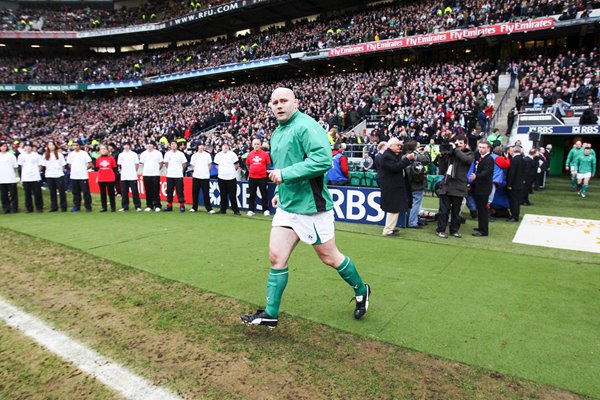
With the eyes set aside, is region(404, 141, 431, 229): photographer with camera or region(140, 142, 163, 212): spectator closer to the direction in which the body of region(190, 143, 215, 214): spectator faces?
the photographer with camera

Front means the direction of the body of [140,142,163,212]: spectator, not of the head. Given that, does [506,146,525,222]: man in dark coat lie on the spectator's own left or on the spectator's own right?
on the spectator's own left

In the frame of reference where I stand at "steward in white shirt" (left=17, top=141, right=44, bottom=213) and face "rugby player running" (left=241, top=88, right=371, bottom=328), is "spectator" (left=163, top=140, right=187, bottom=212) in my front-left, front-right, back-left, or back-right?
front-left

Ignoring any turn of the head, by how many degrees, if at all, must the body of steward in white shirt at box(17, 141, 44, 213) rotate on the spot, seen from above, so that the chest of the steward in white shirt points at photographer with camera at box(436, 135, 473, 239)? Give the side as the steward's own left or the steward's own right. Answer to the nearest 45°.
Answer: approximately 45° to the steward's own left

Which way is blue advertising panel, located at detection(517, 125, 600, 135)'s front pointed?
toward the camera

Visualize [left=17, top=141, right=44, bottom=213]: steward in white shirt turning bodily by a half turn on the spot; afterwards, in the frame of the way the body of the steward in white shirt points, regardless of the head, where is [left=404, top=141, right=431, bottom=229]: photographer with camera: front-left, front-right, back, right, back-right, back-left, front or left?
back-right

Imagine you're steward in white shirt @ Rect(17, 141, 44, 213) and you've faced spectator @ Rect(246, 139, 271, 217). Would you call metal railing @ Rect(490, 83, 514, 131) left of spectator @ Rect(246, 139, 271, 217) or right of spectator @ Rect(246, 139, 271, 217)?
left

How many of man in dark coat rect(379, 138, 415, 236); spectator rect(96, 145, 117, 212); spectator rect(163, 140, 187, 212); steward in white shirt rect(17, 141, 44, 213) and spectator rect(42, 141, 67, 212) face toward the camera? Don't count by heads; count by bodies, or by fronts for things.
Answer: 4

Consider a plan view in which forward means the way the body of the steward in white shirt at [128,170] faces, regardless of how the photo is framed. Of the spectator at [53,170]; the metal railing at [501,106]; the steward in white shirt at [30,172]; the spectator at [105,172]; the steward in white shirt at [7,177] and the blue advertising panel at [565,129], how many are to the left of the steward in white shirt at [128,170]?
2

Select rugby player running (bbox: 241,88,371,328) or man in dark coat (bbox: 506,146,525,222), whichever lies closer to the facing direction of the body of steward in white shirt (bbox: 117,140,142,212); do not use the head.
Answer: the rugby player running

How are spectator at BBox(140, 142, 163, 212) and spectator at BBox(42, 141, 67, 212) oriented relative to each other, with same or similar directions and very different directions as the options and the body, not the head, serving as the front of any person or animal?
same or similar directions

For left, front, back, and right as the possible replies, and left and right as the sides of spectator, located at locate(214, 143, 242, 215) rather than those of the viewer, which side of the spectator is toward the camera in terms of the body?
front

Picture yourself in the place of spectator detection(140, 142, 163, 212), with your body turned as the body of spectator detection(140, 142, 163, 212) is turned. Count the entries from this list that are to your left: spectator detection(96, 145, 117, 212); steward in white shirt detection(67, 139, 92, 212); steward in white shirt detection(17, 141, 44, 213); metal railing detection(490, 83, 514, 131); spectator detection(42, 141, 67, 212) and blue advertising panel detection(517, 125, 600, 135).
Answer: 2

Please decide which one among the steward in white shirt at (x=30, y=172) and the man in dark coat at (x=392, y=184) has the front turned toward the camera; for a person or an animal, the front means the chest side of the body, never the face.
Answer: the steward in white shirt

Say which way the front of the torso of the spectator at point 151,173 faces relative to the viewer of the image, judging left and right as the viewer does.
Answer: facing the viewer

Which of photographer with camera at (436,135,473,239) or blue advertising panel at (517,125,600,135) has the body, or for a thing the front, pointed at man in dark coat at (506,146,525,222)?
the blue advertising panel

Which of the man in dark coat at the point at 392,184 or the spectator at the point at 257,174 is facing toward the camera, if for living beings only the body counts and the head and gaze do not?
the spectator

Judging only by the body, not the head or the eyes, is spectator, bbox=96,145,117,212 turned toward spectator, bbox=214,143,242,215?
no
